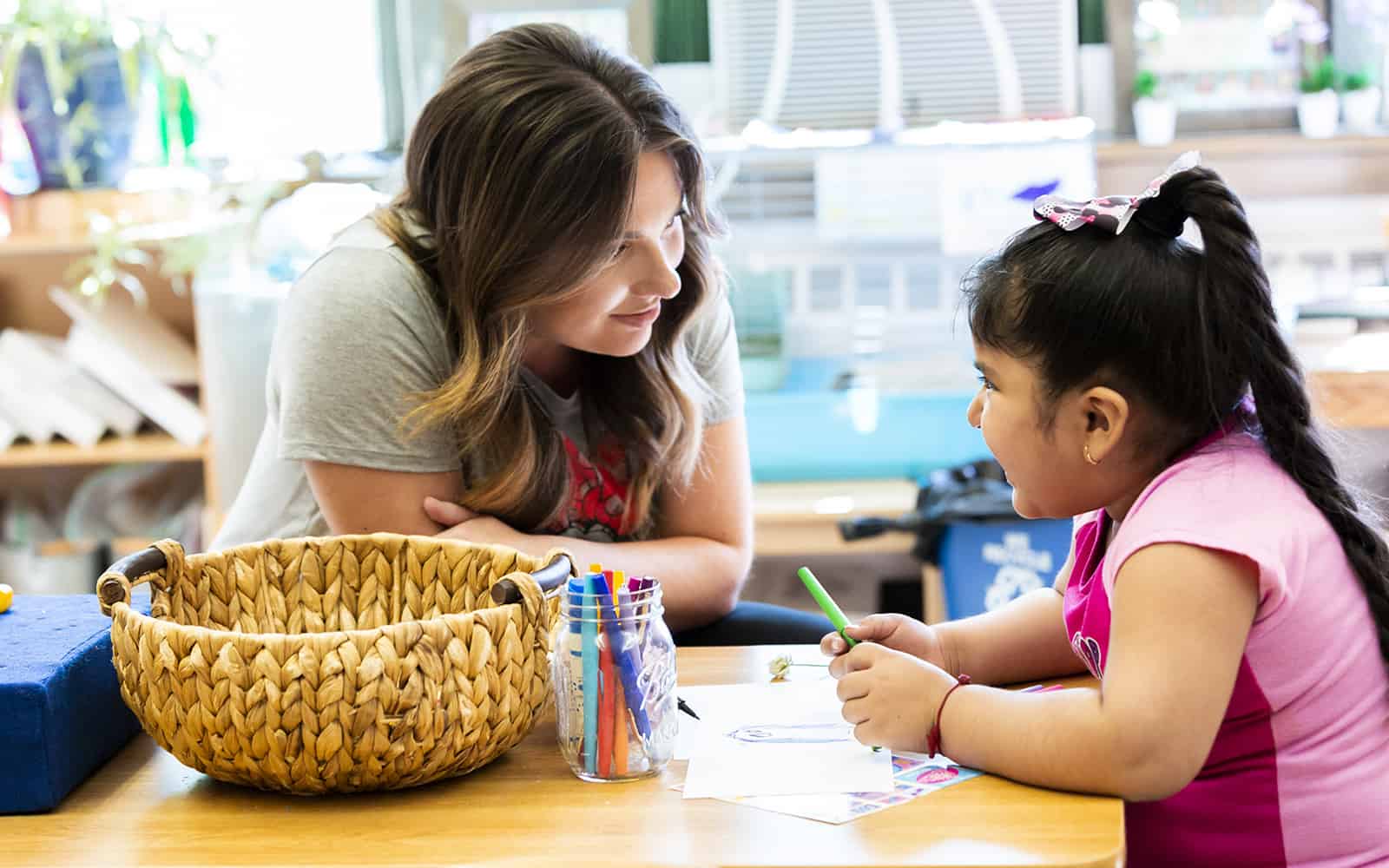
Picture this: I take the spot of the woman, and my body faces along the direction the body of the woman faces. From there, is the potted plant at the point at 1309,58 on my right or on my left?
on my left

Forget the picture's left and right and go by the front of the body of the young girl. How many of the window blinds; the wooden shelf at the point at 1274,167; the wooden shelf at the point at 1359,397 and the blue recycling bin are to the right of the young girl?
4

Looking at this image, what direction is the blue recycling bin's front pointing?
toward the camera

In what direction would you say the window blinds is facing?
toward the camera

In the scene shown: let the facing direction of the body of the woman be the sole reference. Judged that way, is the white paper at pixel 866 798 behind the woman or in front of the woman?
in front

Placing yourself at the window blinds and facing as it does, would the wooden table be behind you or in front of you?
in front

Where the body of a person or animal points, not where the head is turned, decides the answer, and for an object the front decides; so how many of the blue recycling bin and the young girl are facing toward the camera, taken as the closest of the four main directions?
1

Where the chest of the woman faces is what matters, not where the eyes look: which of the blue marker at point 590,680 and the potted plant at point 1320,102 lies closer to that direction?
the blue marker

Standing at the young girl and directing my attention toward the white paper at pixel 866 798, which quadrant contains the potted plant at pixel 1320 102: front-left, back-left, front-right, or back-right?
back-right

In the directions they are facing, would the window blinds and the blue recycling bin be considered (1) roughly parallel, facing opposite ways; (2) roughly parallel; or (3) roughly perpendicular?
roughly parallel

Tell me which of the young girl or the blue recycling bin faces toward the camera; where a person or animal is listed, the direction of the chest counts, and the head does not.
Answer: the blue recycling bin

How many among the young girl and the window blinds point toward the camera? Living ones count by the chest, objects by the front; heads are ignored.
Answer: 1

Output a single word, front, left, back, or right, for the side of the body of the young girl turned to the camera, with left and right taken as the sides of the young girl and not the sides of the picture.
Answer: left

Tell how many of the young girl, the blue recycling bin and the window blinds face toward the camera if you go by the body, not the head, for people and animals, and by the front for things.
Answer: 2
